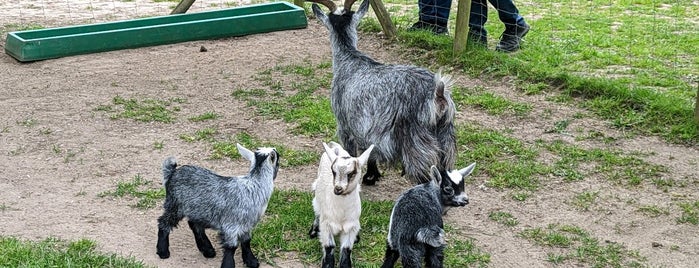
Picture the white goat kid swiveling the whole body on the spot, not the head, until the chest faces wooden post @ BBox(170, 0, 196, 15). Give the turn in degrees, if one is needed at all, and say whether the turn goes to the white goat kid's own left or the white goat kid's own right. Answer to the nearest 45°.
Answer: approximately 180°

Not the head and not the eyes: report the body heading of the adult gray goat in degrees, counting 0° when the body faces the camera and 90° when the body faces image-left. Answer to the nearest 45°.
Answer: approximately 135°

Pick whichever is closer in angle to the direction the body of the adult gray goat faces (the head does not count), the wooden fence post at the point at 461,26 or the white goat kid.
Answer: the wooden fence post

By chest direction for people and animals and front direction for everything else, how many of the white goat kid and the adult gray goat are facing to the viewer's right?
0

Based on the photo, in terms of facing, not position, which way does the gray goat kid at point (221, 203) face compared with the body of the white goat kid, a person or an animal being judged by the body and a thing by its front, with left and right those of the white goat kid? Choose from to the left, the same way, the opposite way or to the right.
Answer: to the left

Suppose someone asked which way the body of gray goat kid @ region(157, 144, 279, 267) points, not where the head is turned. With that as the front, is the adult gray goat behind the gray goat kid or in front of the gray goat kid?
in front

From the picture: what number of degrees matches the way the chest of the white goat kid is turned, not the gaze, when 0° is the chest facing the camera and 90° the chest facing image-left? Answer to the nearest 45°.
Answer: approximately 0°

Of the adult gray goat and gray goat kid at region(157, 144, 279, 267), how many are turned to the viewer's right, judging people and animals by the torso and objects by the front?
1

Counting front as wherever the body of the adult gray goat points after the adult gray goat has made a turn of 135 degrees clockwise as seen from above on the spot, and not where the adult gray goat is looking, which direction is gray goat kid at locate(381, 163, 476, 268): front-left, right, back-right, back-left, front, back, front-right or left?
right

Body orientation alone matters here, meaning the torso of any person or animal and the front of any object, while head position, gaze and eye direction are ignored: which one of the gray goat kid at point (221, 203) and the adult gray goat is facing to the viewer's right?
the gray goat kid

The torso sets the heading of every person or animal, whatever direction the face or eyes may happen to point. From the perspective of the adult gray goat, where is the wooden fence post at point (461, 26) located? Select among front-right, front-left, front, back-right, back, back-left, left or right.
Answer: front-right

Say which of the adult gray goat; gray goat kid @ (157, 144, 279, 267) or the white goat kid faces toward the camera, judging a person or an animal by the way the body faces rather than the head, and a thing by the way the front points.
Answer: the white goat kid

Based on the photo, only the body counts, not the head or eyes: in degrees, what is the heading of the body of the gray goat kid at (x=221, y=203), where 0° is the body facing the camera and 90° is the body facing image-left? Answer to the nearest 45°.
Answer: approximately 270°

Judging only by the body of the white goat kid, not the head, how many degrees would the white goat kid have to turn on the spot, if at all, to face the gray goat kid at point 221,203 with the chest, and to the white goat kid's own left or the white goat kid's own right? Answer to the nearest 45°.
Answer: approximately 90° to the white goat kid's own right

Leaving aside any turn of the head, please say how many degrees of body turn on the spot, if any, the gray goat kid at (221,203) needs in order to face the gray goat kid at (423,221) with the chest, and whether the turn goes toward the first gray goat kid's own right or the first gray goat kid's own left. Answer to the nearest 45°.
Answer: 0° — it already faces it

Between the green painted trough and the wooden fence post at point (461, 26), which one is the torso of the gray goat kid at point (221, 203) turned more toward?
the wooden fence post

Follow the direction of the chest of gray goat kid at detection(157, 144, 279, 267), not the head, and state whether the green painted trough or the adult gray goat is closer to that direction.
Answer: the adult gray goat
